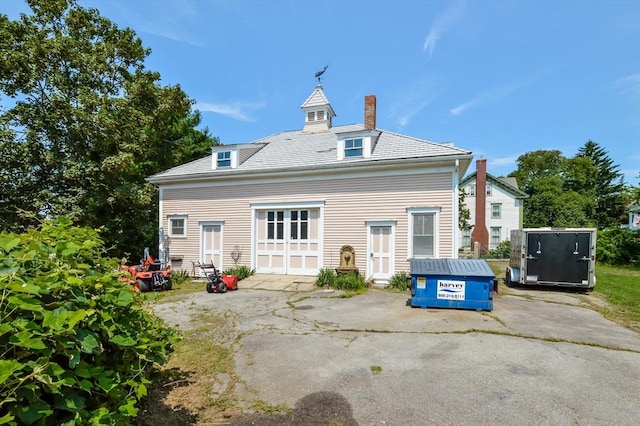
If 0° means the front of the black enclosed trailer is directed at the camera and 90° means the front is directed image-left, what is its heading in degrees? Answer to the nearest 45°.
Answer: approximately 180°

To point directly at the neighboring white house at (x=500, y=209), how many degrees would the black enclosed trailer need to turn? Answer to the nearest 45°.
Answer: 0° — it already faces it

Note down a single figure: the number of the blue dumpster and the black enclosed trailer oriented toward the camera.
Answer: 1

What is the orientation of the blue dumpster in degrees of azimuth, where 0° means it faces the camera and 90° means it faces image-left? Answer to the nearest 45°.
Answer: approximately 0°

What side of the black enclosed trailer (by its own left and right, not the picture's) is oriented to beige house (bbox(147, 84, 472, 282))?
left

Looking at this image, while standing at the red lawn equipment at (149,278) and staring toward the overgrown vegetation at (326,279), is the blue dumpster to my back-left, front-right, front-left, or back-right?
front-right

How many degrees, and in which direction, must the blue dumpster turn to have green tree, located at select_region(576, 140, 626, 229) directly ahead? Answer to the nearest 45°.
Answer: approximately 180°

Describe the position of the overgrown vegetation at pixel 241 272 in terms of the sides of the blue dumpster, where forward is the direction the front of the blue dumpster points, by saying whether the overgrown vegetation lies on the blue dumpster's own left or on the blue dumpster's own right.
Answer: on the blue dumpster's own right

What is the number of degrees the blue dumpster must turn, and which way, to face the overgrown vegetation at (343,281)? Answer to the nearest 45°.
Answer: approximately 135° to its right

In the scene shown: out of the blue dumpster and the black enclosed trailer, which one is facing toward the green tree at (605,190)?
the black enclosed trailer

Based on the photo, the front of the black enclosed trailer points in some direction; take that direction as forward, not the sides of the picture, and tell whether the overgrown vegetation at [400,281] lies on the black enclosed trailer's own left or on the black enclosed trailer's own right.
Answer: on the black enclosed trailer's own left

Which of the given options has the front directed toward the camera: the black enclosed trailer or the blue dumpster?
the blue dumpster

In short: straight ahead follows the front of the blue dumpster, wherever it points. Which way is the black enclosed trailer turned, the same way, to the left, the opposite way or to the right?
the opposite way

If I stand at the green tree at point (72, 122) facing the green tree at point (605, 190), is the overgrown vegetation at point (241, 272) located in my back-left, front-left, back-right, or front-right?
front-right

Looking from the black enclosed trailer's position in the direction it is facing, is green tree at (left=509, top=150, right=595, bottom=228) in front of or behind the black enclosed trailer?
in front
